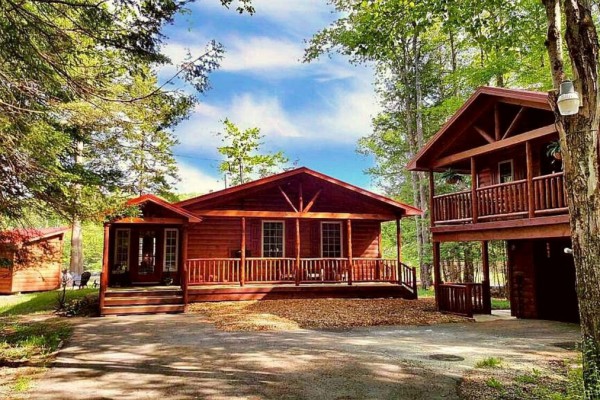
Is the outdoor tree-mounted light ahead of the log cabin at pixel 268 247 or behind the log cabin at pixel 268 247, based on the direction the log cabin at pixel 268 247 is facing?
ahead

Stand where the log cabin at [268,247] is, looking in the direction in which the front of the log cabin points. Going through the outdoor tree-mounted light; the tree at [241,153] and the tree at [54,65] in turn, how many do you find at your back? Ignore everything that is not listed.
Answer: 1

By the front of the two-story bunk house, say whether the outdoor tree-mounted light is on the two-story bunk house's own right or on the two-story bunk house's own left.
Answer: on the two-story bunk house's own left

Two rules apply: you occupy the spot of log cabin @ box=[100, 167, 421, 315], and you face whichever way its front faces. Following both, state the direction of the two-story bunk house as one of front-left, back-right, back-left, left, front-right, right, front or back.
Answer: front-left

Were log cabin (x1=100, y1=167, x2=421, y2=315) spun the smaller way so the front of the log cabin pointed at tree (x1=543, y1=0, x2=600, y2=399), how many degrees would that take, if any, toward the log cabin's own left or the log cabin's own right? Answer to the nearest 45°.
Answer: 0° — it already faces it

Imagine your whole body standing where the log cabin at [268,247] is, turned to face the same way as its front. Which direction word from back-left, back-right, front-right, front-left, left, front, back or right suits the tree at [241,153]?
back

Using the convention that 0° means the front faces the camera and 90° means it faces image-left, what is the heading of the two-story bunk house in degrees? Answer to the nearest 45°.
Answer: approximately 45°

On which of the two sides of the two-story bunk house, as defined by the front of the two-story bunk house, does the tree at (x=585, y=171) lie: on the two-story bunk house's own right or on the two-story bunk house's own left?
on the two-story bunk house's own left
